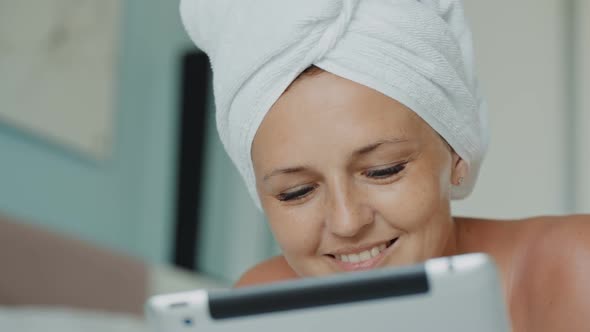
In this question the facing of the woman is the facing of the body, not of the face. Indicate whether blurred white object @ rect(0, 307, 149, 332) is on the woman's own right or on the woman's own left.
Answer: on the woman's own right

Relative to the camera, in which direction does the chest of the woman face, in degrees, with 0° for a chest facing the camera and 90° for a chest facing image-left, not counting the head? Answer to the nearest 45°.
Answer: approximately 45°
